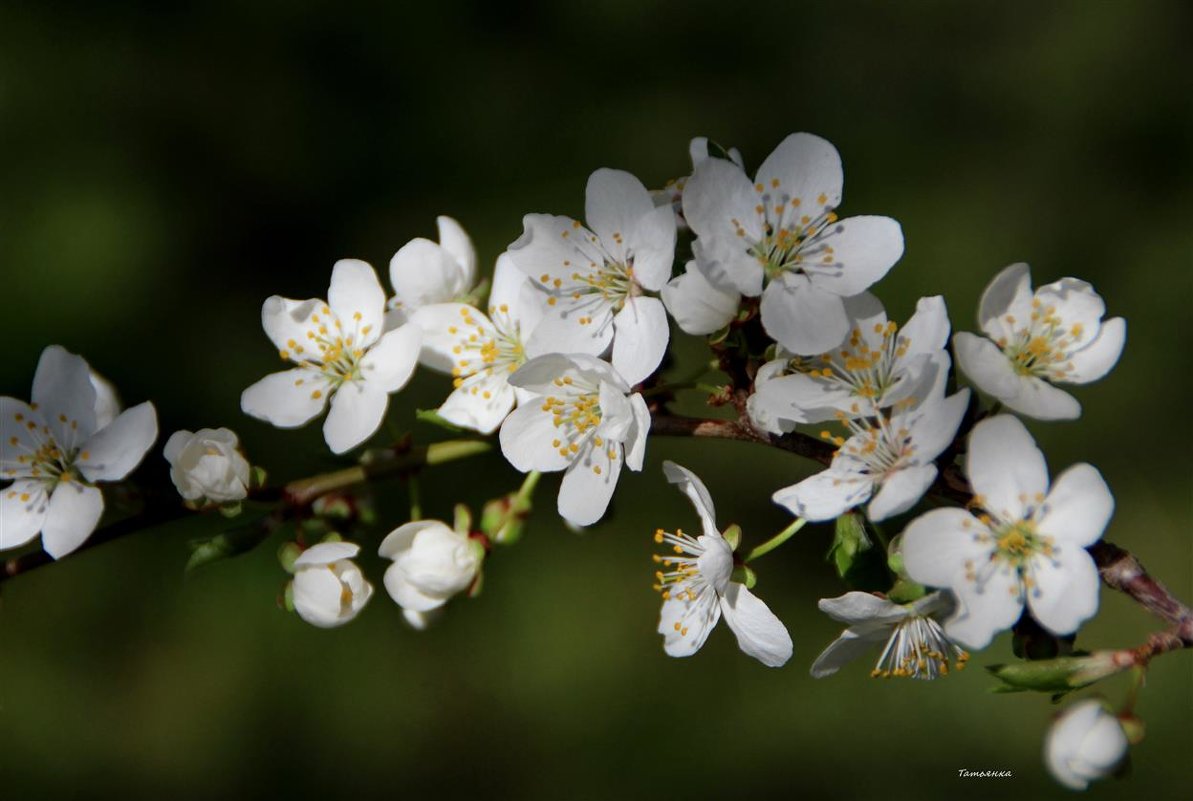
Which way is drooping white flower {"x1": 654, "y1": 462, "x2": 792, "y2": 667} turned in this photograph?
to the viewer's left

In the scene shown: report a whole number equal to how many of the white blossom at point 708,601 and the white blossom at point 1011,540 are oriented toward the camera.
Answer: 1

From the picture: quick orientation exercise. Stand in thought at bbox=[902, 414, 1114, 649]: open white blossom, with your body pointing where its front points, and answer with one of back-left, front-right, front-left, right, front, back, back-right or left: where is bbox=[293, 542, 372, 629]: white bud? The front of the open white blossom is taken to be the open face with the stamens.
right

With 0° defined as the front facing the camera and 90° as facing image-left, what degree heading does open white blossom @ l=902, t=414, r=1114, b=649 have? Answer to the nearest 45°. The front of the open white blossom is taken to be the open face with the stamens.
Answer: approximately 0°
